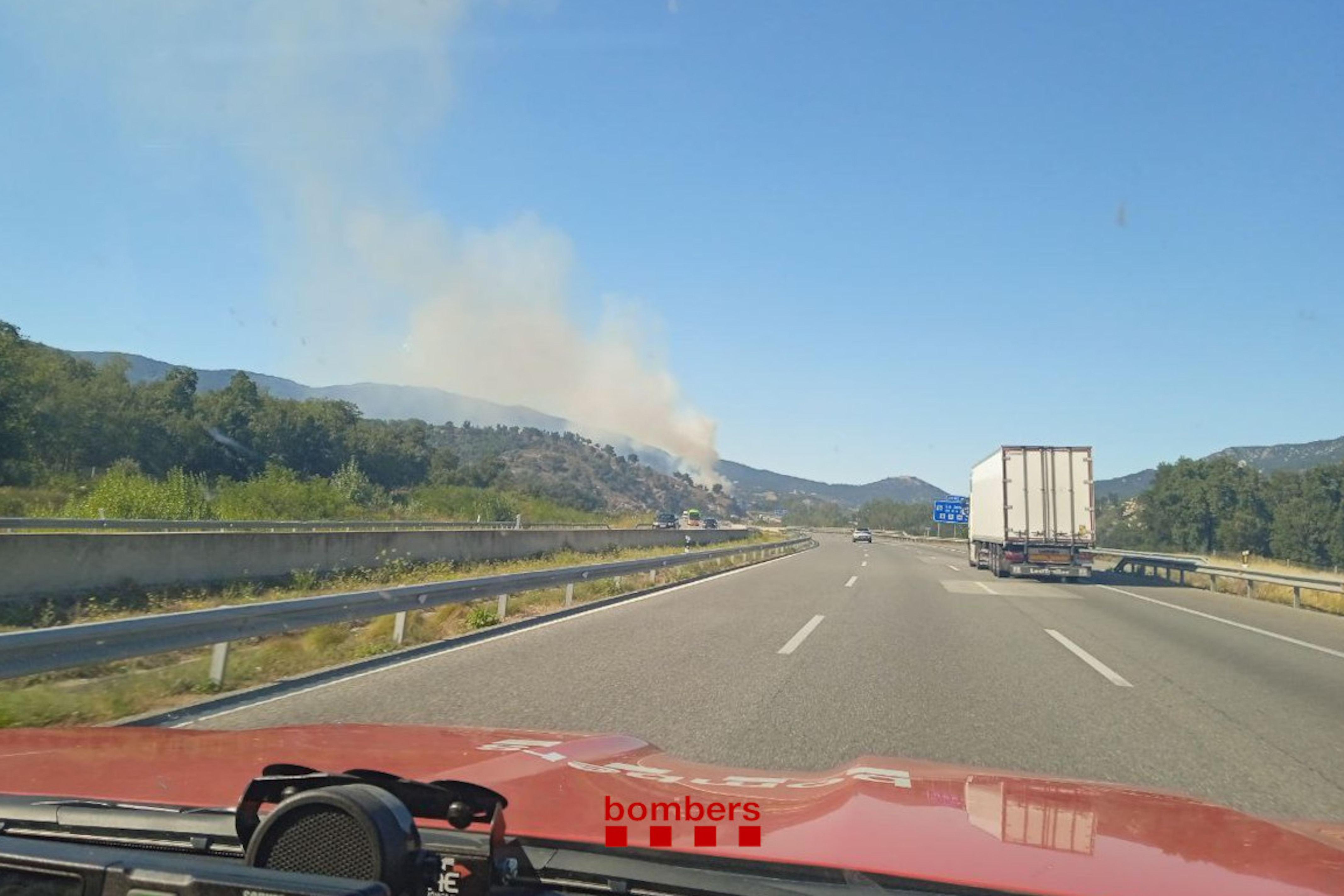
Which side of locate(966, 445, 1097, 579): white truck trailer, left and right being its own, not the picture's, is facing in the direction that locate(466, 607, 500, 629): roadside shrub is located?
back

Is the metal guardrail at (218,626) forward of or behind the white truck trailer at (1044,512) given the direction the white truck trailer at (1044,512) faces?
behind

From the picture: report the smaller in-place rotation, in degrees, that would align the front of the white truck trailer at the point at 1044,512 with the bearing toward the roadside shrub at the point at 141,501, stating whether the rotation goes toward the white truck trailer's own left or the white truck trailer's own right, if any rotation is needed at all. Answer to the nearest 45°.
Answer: approximately 90° to the white truck trailer's own left

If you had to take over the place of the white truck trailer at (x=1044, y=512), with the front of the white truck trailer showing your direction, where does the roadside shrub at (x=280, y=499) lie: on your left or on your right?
on your left

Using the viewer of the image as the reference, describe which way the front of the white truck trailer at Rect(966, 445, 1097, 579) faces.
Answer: facing away from the viewer

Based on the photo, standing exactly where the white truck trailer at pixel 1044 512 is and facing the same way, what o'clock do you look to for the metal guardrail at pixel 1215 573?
The metal guardrail is roughly at 5 o'clock from the white truck trailer.

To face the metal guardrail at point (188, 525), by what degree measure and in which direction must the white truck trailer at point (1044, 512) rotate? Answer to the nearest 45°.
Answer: approximately 135° to its left
